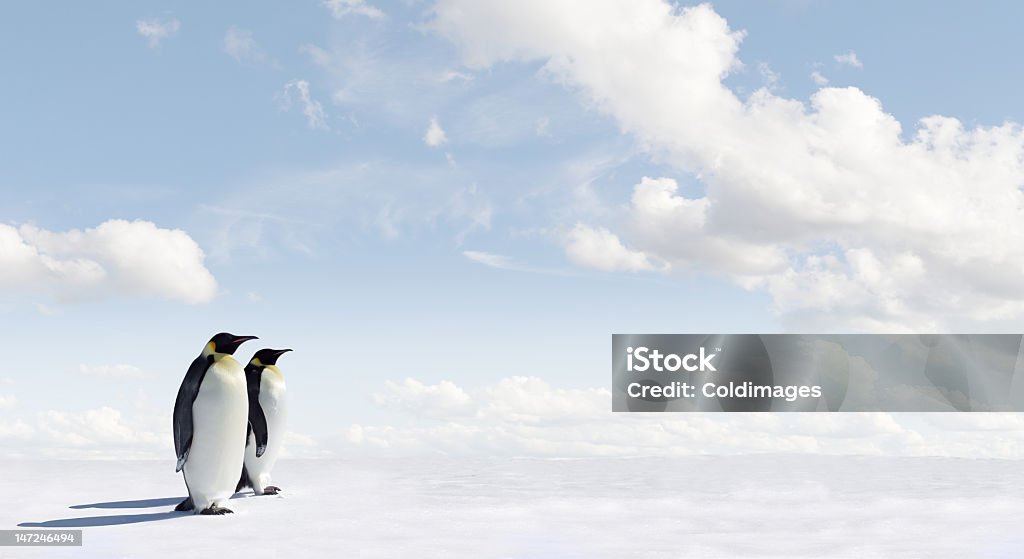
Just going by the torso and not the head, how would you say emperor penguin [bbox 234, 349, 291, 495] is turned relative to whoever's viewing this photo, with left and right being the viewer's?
facing to the right of the viewer

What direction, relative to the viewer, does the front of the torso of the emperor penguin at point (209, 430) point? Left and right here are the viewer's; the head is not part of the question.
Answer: facing the viewer and to the right of the viewer

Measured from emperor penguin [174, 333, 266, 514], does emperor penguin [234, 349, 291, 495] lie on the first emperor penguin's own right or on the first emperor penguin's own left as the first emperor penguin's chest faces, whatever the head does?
on the first emperor penguin's own left

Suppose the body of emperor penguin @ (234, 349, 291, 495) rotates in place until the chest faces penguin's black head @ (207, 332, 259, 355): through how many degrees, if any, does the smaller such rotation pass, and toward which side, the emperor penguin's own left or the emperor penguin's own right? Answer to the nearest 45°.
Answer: approximately 90° to the emperor penguin's own right

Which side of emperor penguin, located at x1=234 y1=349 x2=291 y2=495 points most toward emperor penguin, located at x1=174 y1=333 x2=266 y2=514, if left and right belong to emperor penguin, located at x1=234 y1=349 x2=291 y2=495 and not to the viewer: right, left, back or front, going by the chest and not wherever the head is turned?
right

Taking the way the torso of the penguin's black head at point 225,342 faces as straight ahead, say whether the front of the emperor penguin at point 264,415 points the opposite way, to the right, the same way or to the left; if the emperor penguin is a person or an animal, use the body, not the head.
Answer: the same way

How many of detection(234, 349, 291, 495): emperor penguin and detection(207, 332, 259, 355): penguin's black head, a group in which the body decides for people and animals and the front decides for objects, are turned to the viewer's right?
2
